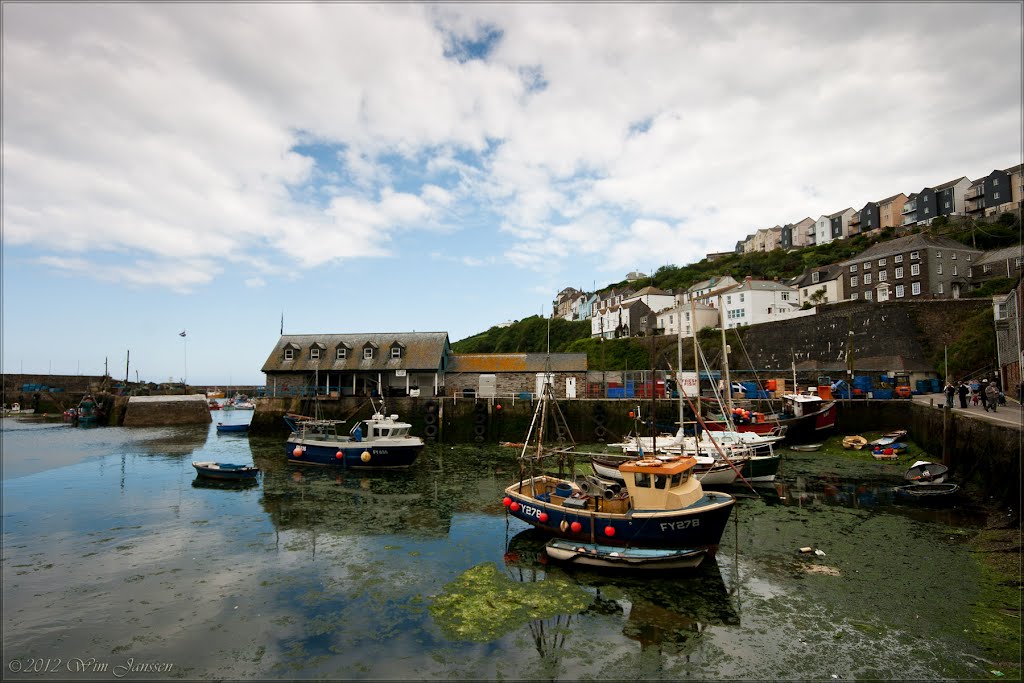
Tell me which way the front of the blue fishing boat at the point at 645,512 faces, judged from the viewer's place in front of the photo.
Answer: facing the viewer and to the right of the viewer

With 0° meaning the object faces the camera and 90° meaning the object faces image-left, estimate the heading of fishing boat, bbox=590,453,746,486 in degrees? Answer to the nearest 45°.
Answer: approximately 270°

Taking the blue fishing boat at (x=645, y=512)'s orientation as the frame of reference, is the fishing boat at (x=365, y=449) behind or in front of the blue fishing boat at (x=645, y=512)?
behind

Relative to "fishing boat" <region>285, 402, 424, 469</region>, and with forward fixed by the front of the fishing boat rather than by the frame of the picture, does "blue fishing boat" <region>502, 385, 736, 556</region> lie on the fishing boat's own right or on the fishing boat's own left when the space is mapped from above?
on the fishing boat's own right

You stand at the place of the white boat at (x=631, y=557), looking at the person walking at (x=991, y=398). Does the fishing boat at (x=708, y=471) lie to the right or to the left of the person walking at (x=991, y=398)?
left
